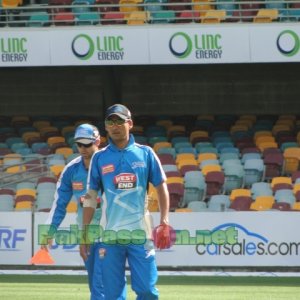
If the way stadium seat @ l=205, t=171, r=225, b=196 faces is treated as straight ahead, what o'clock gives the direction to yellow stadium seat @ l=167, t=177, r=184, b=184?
The yellow stadium seat is roughly at 2 o'clock from the stadium seat.

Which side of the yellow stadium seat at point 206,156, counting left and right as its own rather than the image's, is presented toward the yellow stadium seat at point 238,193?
front

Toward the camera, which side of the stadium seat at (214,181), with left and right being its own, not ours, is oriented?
front

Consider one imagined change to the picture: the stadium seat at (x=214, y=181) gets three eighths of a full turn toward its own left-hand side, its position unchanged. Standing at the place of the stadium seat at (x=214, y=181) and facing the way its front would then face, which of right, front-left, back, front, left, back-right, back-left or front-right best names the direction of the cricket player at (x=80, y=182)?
back-right

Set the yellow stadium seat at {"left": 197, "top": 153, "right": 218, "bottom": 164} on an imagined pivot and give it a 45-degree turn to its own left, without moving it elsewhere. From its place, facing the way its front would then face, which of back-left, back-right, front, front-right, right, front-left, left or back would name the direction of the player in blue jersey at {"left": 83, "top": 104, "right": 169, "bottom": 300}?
front-right

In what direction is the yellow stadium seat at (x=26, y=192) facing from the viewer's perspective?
toward the camera

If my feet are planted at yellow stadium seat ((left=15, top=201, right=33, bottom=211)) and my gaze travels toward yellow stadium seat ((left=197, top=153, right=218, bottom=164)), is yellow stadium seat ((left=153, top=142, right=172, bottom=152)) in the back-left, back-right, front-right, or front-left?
front-left

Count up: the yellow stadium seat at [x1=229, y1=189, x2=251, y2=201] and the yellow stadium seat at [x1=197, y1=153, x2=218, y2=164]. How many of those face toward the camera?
2

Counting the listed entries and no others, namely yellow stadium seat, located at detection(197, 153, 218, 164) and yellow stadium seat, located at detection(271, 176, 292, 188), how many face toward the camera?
2
